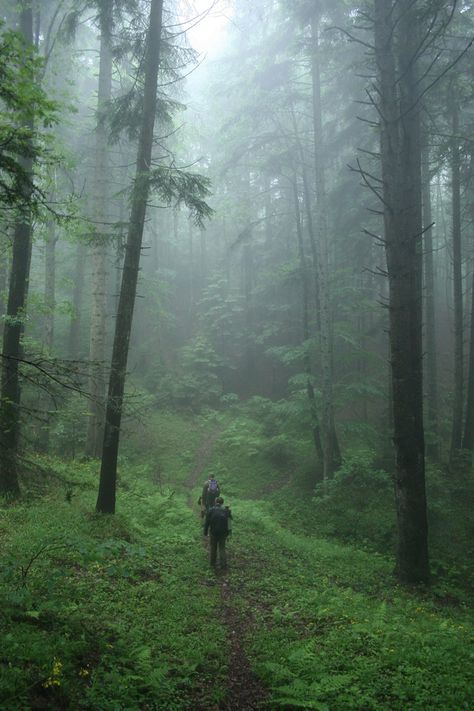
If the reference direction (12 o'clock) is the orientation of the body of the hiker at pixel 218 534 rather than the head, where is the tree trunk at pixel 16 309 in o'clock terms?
The tree trunk is roughly at 9 o'clock from the hiker.

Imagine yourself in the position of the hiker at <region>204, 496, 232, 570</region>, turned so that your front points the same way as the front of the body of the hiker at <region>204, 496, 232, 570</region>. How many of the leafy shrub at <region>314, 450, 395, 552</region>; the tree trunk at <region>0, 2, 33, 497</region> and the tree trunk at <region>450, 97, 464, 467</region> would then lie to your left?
1

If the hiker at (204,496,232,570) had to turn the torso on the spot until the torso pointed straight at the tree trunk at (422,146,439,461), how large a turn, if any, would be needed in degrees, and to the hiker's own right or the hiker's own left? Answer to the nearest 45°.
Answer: approximately 45° to the hiker's own right

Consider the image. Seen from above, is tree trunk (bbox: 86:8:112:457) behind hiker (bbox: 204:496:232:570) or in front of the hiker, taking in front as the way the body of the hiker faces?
in front

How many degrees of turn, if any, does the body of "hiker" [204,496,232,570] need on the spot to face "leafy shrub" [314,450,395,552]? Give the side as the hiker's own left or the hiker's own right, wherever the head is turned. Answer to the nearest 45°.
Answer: approximately 45° to the hiker's own right

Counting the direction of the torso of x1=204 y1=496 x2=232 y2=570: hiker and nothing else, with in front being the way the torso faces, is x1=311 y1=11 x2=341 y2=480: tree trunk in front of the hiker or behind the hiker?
in front

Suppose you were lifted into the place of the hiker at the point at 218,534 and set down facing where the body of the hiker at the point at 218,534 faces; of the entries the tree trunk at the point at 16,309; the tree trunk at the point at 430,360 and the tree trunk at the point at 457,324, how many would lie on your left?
1

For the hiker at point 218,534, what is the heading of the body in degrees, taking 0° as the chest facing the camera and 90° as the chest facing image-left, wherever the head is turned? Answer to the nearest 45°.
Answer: approximately 180°
